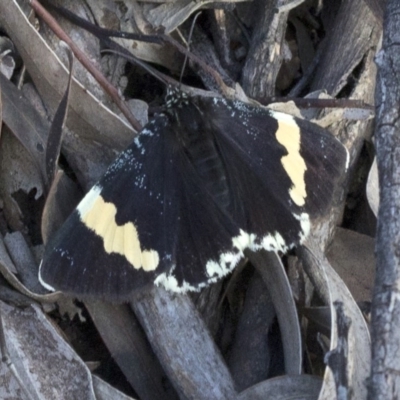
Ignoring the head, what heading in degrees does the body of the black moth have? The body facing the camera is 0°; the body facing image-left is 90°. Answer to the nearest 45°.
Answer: approximately 135°

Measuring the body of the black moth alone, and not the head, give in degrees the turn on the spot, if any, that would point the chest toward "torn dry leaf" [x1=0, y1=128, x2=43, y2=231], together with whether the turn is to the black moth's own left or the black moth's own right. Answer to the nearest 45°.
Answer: approximately 45° to the black moth's own left

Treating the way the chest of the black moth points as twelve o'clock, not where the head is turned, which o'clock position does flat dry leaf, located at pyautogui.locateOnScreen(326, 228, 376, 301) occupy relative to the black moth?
The flat dry leaf is roughly at 4 o'clock from the black moth.

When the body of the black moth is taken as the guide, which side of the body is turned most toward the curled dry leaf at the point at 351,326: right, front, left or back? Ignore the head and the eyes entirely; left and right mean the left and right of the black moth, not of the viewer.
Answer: back

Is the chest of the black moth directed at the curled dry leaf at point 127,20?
yes
